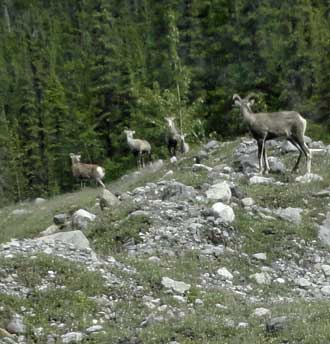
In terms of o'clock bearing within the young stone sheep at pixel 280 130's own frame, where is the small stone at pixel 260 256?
The small stone is roughly at 9 o'clock from the young stone sheep.

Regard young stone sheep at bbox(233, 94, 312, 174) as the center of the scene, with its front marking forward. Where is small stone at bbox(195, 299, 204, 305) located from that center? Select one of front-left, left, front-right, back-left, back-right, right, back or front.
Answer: left

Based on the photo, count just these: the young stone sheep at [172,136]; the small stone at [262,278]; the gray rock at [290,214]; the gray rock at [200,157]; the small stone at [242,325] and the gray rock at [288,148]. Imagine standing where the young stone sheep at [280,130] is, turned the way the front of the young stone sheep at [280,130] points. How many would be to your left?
3

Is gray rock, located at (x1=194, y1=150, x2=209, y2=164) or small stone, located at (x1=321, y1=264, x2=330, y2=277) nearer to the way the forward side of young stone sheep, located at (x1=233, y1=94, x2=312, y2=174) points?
the gray rock

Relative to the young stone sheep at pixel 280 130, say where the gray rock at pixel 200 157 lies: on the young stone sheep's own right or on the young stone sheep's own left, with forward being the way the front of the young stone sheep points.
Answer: on the young stone sheep's own right

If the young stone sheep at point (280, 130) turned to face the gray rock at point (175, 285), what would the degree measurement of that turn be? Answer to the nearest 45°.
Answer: approximately 90° to its left

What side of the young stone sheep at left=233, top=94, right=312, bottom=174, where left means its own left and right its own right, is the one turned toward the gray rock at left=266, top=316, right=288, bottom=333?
left

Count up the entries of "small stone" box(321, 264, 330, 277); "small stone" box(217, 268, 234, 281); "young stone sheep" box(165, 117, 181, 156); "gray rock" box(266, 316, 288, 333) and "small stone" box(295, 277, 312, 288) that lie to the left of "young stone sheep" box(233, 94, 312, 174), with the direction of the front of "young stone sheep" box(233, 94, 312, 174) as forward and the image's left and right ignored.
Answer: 4

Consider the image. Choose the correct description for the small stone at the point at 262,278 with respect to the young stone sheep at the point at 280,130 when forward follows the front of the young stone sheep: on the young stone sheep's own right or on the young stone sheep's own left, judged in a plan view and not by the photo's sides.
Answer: on the young stone sheep's own left

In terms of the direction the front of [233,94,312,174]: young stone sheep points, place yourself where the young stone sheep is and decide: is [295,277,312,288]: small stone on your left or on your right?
on your left

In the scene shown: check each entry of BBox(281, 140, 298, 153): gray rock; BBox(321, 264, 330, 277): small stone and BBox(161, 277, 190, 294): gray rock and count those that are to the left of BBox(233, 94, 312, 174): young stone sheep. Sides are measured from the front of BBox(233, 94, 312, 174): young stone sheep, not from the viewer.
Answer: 2

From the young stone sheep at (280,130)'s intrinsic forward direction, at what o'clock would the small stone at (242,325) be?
The small stone is roughly at 9 o'clock from the young stone sheep.

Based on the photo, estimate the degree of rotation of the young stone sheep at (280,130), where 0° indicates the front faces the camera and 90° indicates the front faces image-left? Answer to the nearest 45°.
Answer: approximately 90°

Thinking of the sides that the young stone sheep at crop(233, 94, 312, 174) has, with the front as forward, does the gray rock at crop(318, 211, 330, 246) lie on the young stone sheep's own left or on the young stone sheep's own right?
on the young stone sheep's own left

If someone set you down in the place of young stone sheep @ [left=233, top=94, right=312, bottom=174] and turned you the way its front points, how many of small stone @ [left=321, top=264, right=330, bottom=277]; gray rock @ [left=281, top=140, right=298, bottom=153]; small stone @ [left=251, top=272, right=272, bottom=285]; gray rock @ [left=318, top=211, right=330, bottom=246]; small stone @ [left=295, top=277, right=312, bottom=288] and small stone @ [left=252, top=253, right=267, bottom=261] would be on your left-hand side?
5

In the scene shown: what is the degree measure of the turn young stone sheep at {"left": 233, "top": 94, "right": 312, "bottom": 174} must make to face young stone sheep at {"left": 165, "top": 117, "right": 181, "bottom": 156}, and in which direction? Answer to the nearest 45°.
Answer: approximately 45° to its right

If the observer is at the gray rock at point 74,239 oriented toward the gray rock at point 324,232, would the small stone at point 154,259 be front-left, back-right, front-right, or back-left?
front-right
